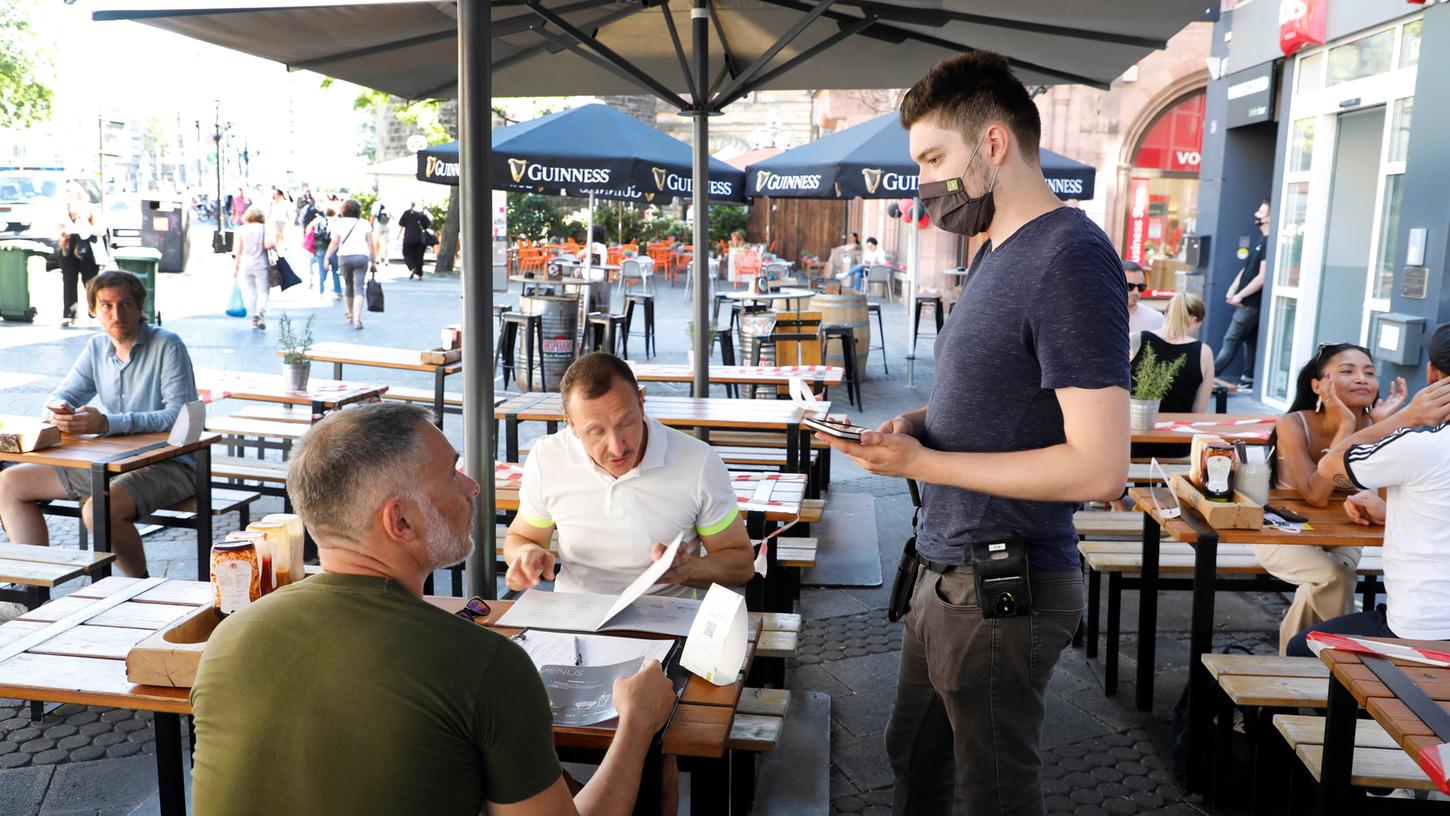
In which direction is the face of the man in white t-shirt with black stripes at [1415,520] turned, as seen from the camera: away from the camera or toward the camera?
away from the camera

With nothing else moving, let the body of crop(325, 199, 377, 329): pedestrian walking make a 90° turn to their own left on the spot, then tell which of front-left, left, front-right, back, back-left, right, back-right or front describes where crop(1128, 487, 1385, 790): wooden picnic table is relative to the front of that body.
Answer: left

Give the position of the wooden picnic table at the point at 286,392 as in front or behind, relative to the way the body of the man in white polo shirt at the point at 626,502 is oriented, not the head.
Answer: behind

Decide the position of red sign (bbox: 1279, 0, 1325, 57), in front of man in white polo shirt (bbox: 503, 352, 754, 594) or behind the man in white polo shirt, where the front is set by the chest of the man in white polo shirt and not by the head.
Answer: behind

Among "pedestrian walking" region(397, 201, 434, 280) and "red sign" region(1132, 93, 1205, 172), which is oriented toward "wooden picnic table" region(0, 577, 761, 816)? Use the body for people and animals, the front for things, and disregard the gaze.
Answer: the red sign

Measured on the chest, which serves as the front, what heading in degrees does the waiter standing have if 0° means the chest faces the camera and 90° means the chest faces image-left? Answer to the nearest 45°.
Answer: approximately 90°

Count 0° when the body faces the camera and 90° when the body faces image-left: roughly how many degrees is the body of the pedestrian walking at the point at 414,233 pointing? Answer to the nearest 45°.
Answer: approximately 180°

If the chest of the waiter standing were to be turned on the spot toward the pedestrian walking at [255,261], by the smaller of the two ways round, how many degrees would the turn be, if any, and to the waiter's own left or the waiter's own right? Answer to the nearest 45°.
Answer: approximately 45° to the waiter's own right

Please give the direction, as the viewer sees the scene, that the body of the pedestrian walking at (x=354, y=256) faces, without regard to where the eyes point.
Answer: away from the camera

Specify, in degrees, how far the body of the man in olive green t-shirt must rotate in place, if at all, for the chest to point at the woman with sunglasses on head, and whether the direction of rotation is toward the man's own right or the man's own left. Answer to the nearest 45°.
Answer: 0° — they already face them
